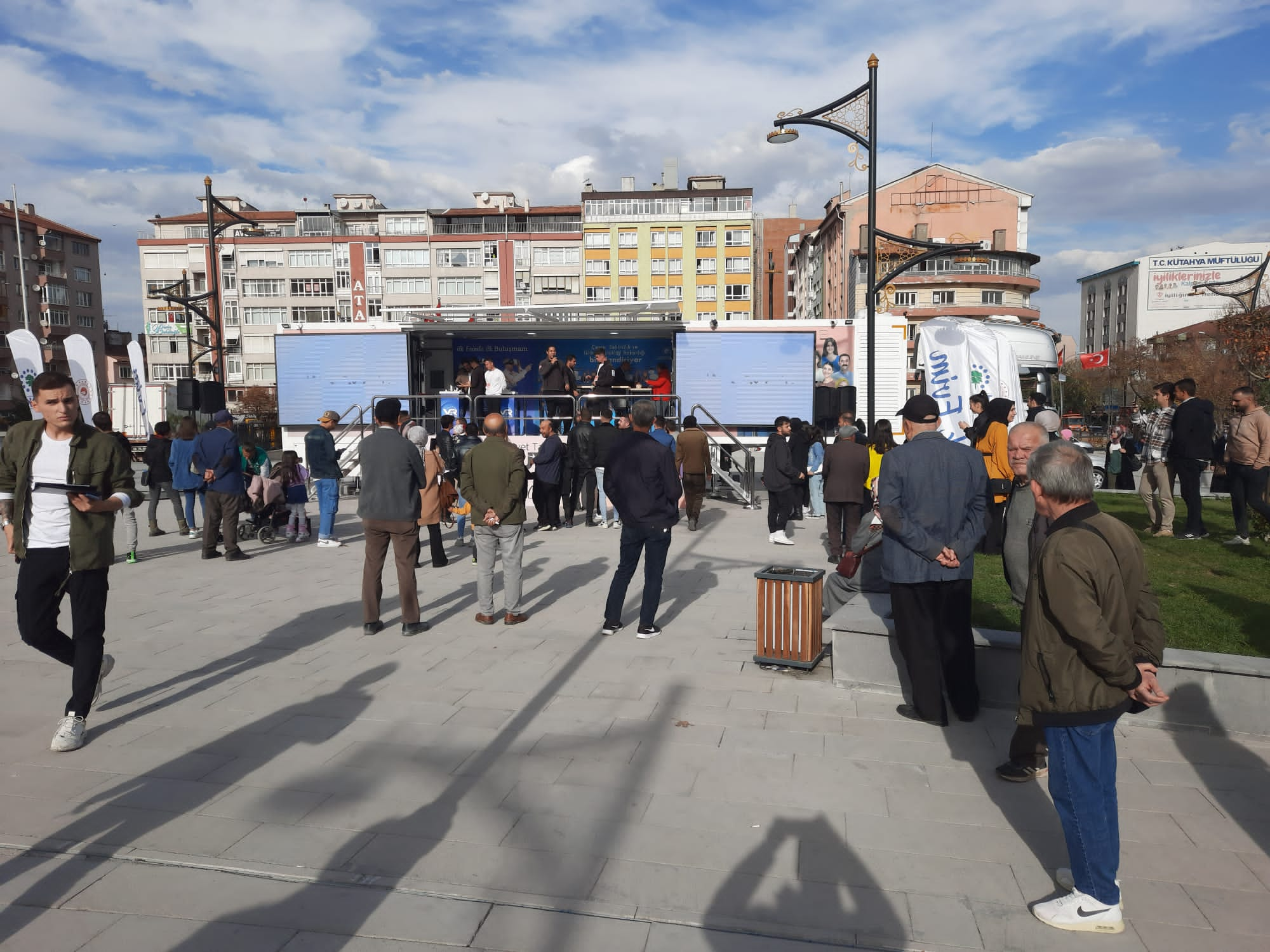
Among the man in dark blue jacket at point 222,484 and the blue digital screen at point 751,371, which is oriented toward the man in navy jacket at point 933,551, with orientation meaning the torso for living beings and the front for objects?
the blue digital screen

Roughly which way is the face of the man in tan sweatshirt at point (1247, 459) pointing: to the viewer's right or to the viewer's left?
to the viewer's left

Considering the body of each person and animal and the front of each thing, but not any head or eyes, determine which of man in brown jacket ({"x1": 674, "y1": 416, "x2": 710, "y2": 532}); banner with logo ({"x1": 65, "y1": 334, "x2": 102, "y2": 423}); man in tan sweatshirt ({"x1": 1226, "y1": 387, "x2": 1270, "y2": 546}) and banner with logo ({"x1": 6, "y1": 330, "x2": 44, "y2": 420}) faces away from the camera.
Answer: man in brown jacket ({"x1": 674, "y1": 416, "x2": 710, "y2": 532})

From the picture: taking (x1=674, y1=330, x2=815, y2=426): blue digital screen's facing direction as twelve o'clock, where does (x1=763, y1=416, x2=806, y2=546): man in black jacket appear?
The man in black jacket is roughly at 12 o'clock from the blue digital screen.

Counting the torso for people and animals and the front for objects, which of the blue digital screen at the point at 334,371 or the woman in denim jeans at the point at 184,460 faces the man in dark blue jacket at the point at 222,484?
the blue digital screen

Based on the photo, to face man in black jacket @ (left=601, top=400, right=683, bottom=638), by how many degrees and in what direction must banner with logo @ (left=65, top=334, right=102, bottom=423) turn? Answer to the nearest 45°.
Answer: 0° — it already faces them

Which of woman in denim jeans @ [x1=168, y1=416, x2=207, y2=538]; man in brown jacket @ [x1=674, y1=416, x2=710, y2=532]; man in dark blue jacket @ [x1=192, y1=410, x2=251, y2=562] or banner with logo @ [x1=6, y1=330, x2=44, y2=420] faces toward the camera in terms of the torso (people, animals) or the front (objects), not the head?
the banner with logo

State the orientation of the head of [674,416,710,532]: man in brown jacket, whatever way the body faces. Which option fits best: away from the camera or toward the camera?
away from the camera

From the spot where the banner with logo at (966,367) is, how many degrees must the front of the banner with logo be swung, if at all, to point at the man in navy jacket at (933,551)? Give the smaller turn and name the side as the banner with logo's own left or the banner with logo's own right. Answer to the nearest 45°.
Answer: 0° — it already faces them

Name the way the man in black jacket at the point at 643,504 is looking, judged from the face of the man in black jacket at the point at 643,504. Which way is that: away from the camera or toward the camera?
away from the camera

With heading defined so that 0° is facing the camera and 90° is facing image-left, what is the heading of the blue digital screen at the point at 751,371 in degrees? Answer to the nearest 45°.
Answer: approximately 0°

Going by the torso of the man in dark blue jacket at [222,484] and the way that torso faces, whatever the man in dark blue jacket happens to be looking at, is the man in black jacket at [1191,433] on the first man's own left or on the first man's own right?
on the first man's own right

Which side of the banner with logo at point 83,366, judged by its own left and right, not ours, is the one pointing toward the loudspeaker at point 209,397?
left
